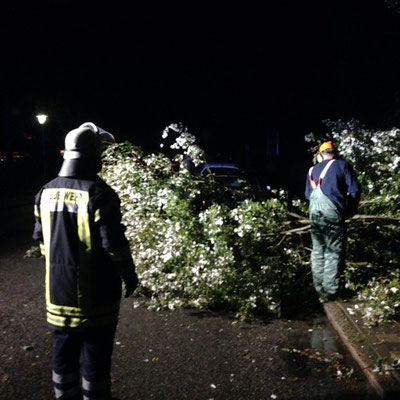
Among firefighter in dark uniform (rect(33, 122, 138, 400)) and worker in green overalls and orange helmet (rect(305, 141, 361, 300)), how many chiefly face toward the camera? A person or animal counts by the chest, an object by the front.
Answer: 0

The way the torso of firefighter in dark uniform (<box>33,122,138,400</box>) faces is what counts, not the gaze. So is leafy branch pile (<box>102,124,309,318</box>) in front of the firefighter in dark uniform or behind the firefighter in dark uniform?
in front

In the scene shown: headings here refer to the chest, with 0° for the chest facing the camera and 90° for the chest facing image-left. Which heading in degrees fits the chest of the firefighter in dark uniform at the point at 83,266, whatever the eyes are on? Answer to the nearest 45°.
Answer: approximately 225°

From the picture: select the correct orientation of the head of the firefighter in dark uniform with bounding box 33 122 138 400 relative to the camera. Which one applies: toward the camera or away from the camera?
away from the camera

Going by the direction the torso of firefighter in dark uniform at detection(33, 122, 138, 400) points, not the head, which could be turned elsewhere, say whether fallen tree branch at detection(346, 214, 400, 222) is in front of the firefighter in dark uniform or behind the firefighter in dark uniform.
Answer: in front
